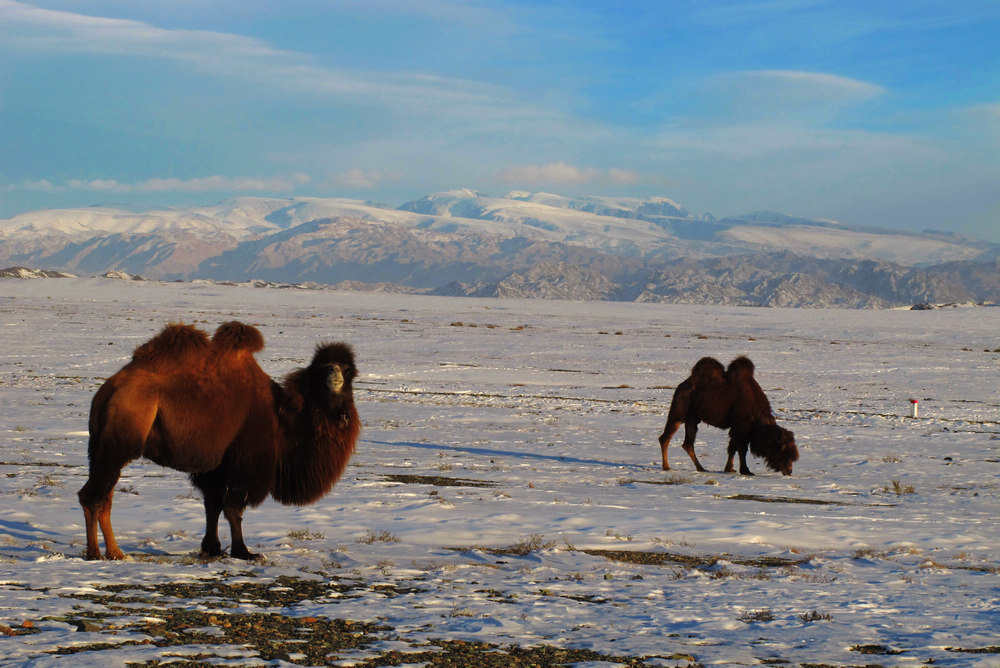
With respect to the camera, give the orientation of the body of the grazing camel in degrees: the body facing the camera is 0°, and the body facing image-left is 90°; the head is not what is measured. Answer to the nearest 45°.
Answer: approximately 270°

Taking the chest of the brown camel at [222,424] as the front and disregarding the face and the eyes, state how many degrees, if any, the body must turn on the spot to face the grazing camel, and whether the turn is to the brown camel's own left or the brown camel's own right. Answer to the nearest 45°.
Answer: approximately 45° to the brown camel's own left

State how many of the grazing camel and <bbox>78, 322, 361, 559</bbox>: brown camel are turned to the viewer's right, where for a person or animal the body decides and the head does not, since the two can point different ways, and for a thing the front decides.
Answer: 2

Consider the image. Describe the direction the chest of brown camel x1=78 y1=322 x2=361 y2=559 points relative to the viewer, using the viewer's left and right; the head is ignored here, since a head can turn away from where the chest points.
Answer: facing to the right of the viewer

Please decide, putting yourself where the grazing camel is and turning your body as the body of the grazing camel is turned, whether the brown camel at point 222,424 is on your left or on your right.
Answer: on your right
